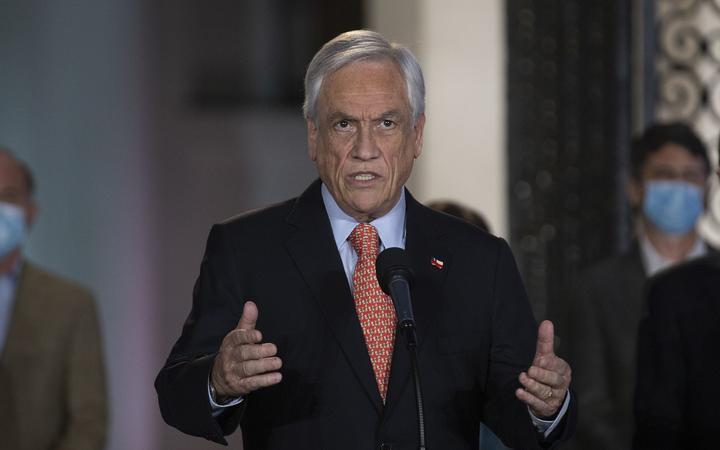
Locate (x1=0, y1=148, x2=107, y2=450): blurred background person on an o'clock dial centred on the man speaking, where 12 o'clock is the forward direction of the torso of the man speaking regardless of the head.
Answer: The blurred background person is roughly at 5 o'clock from the man speaking.

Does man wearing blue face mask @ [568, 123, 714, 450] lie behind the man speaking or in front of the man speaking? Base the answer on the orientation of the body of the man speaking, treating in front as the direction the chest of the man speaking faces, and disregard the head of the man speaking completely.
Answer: behind

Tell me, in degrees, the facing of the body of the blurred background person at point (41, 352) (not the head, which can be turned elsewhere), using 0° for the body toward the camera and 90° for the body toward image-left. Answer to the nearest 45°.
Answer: approximately 0°

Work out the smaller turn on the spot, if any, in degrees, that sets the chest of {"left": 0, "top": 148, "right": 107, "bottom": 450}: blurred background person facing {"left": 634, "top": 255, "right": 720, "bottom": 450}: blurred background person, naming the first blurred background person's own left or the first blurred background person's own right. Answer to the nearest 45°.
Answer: approximately 45° to the first blurred background person's own left

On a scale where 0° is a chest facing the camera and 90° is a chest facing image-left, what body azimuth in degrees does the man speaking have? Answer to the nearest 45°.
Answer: approximately 0°

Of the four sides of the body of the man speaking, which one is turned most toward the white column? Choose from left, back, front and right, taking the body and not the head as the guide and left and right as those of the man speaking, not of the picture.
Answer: back

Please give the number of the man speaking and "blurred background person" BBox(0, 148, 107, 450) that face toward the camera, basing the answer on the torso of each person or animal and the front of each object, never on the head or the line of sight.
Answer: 2

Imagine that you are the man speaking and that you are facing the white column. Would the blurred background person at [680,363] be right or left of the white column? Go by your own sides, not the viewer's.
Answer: right

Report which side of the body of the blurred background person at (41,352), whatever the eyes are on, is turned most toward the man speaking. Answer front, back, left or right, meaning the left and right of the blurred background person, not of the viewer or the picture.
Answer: front
